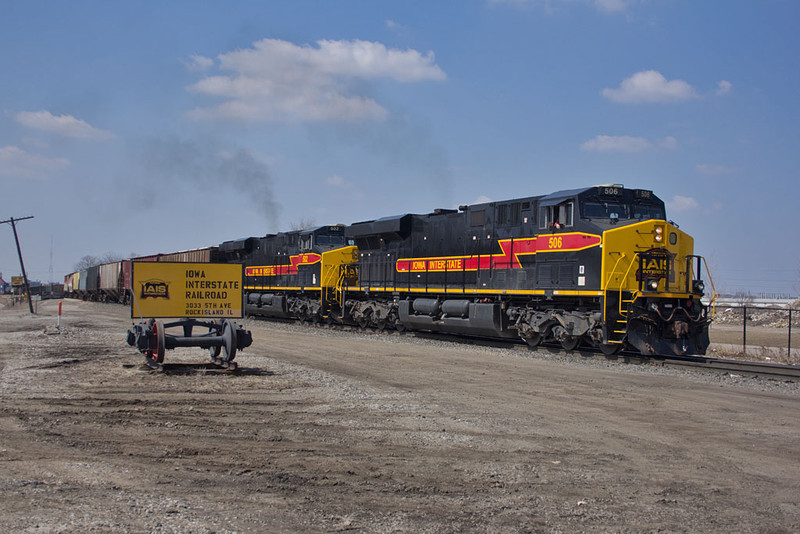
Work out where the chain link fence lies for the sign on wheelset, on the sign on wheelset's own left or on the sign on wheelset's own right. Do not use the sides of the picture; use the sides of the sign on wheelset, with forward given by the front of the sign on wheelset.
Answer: on the sign on wheelset's own left

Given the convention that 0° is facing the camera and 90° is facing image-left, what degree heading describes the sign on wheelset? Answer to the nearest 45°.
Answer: approximately 0°

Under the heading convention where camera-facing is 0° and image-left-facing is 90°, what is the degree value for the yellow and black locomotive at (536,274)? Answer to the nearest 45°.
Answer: approximately 315°

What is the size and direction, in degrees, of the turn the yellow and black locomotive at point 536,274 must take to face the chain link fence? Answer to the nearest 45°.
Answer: approximately 90° to its left

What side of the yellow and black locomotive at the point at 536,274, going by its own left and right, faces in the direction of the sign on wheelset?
right
